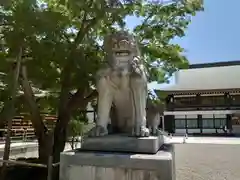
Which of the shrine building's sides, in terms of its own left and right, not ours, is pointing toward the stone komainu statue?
front

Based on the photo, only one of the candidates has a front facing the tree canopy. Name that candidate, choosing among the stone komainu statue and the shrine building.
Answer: the shrine building

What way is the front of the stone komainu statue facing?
toward the camera

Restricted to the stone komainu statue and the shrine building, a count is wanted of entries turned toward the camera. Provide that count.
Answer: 2

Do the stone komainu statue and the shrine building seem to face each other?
no

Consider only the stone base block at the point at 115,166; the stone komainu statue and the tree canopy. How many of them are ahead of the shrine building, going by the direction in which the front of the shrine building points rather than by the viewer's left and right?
3

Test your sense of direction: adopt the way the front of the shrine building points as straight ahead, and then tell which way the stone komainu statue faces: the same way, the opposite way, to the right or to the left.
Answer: the same way

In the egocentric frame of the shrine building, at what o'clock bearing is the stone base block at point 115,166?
The stone base block is roughly at 12 o'clock from the shrine building.

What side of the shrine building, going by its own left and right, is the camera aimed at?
front

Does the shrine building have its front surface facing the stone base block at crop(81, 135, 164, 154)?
yes

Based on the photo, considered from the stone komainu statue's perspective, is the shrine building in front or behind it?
behind
